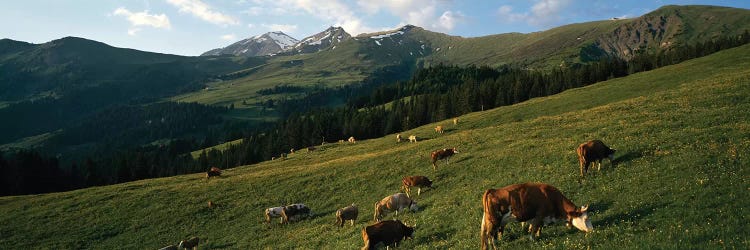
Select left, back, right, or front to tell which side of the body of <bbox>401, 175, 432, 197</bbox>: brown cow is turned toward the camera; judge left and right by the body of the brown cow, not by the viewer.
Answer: right

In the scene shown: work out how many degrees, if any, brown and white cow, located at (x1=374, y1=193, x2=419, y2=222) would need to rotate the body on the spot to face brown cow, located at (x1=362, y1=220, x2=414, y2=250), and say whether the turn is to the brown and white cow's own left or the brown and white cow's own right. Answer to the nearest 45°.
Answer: approximately 90° to the brown and white cow's own right

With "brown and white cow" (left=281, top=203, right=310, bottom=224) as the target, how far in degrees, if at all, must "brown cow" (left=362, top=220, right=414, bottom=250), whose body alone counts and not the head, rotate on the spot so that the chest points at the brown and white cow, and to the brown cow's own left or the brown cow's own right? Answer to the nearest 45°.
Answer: approximately 135° to the brown cow's own left

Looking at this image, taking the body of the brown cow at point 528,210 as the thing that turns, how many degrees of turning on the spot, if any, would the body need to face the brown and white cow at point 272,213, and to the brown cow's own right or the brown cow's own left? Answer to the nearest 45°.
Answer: approximately 135° to the brown cow's own left

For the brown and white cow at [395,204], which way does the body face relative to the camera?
to the viewer's right

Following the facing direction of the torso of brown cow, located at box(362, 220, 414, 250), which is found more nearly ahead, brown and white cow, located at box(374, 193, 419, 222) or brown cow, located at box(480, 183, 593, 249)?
the brown cow

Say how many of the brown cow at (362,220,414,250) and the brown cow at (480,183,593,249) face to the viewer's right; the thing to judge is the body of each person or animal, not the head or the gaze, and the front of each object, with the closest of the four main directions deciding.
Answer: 2

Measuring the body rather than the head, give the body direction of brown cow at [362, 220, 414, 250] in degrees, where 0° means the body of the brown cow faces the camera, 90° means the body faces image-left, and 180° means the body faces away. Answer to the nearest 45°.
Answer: approximately 270°

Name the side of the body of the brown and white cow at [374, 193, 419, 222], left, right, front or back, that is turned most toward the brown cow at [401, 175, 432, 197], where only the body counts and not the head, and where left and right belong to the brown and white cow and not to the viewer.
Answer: left

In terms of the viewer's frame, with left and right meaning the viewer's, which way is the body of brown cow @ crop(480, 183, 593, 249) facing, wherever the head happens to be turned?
facing to the right of the viewer

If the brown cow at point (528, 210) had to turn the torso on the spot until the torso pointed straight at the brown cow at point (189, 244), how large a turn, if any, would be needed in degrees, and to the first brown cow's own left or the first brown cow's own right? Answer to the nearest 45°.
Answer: approximately 180°
